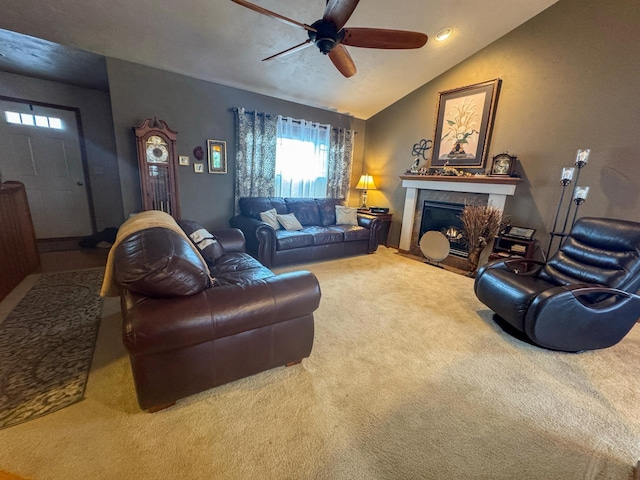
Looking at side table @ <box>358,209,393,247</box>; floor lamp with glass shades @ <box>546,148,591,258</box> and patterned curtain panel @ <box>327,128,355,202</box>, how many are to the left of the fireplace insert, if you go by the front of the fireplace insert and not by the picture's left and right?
1

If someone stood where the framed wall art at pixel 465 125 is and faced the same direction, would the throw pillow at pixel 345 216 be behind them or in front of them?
in front

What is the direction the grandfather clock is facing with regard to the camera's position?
facing the viewer

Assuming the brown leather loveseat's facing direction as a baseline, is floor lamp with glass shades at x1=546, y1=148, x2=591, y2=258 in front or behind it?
in front

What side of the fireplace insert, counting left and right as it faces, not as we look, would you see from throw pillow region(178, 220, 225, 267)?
front

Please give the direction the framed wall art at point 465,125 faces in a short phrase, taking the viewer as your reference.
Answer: facing the viewer and to the left of the viewer

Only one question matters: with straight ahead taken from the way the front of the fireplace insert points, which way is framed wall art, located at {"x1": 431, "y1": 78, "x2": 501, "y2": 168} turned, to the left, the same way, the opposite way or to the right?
the same way

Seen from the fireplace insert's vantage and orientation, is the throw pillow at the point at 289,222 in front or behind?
in front

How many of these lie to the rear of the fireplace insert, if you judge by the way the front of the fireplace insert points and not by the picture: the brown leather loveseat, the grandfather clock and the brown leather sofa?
0

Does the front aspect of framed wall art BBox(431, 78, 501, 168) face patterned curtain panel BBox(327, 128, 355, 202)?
no

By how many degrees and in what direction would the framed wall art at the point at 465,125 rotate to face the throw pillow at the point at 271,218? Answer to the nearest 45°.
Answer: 0° — it already faces it

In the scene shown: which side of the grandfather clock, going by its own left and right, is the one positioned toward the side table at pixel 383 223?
left

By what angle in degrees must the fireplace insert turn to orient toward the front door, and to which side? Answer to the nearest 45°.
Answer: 0° — it already faces it

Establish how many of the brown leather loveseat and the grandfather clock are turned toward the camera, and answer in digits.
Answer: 1

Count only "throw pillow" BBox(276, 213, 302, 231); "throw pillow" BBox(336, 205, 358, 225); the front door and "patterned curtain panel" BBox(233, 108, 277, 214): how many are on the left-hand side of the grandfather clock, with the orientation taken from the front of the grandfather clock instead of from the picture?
3

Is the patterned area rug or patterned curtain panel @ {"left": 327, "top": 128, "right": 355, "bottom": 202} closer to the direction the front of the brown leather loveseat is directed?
the patterned curtain panel

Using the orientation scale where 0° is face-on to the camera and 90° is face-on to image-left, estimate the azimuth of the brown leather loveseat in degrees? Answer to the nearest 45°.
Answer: approximately 225°
